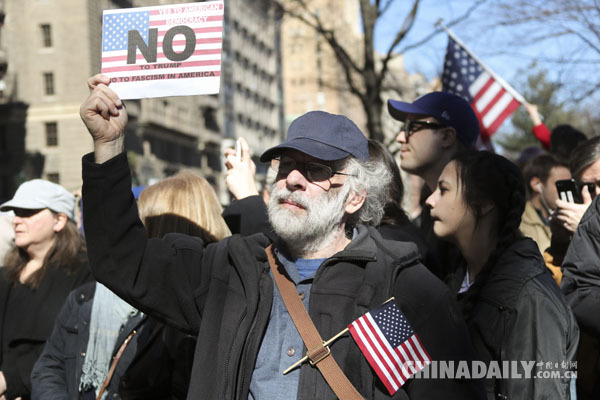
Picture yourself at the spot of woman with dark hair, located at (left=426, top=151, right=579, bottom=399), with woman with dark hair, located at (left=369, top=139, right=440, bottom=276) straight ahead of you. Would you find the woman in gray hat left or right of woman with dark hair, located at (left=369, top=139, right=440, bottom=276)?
left

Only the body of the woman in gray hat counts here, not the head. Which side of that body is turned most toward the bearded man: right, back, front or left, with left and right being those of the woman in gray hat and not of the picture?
left

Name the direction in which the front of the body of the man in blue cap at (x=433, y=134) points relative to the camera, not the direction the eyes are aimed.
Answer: to the viewer's left

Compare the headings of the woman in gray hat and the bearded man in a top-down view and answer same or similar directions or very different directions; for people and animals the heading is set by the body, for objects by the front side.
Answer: same or similar directions

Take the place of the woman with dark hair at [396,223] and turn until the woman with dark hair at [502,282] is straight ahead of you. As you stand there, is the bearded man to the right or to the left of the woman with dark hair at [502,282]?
right

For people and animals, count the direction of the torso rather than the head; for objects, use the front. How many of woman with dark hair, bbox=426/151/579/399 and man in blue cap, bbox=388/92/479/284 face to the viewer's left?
2

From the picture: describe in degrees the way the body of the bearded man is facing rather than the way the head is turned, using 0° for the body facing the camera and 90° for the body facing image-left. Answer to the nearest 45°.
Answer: approximately 45°

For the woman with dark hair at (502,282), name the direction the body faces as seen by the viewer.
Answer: to the viewer's left

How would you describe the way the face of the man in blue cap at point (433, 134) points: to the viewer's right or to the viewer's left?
to the viewer's left

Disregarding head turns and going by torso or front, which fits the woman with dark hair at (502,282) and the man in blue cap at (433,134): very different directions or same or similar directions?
same or similar directions

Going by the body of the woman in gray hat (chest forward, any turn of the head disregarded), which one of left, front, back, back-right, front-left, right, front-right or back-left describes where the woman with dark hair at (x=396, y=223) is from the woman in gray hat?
left

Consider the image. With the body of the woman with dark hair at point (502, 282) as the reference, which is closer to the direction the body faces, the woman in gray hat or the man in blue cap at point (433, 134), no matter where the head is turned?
the woman in gray hat
